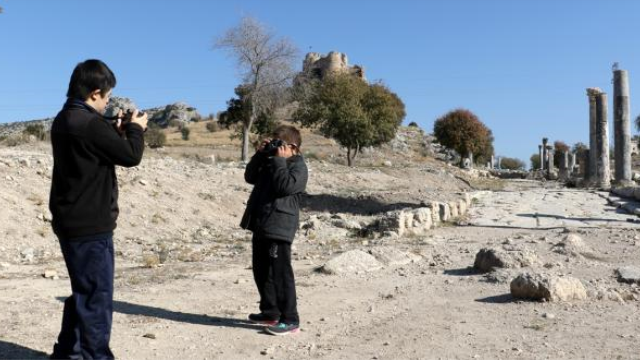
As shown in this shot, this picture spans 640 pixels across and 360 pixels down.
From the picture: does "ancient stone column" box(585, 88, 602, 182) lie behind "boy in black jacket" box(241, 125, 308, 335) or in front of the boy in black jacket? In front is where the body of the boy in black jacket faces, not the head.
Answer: behind

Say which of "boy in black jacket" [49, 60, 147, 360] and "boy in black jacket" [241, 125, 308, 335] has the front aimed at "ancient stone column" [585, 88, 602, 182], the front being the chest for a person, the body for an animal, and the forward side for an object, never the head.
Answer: "boy in black jacket" [49, 60, 147, 360]

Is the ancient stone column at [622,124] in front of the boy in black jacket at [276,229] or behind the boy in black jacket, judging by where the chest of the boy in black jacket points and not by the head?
behind

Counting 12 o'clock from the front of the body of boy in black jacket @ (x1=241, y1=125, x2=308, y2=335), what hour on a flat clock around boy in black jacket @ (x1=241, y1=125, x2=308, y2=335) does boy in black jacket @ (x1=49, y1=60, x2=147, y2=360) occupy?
boy in black jacket @ (x1=49, y1=60, x2=147, y2=360) is roughly at 12 o'clock from boy in black jacket @ (x1=241, y1=125, x2=308, y2=335).

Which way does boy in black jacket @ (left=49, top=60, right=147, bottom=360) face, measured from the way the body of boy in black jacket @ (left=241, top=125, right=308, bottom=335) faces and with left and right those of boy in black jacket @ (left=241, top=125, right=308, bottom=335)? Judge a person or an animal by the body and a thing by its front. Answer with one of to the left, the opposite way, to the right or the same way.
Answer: the opposite way

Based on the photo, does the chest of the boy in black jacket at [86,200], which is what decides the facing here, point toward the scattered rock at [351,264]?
yes

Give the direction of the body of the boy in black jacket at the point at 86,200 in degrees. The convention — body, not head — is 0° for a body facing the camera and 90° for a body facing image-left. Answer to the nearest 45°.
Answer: approximately 225°

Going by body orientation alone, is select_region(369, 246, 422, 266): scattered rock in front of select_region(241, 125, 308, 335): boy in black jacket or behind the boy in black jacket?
behind

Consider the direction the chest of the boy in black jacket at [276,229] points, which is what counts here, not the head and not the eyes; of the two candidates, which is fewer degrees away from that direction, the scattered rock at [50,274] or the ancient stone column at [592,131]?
the scattered rock

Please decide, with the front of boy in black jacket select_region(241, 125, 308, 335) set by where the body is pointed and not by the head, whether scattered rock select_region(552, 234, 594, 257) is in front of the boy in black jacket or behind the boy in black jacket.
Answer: behind
